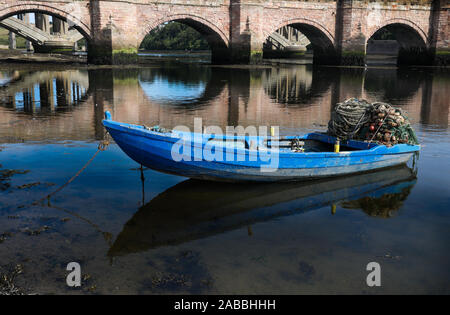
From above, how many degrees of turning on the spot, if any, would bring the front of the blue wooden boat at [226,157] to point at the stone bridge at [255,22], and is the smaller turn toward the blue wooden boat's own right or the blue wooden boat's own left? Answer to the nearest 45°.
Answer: approximately 90° to the blue wooden boat's own right

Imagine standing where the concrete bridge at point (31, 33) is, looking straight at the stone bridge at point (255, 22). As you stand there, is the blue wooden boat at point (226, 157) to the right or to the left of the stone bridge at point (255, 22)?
right

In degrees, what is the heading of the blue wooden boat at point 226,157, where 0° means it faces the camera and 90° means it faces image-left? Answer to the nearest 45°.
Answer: approximately 90°

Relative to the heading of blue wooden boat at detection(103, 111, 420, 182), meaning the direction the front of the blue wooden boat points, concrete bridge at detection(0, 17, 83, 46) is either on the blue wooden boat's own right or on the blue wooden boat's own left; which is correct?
on the blue wooden boat's own right
